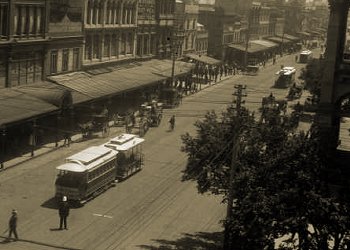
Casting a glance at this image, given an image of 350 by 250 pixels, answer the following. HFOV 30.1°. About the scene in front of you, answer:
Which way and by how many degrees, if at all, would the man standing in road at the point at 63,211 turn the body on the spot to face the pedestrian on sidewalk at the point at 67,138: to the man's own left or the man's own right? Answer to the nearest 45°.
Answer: approximately 180°

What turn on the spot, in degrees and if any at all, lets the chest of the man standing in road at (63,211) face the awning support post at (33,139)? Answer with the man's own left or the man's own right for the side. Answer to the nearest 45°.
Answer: approximately 180°

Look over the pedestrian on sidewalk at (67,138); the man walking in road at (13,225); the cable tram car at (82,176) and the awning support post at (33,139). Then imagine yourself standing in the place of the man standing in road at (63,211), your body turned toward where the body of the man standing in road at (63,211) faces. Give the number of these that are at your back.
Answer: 3

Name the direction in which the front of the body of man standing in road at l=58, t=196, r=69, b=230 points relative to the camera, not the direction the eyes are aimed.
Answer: toward the camera

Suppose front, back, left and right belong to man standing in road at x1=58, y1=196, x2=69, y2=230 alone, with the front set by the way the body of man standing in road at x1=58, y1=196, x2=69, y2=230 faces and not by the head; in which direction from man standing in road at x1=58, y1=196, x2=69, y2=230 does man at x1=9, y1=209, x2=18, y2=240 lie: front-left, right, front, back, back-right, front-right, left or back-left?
front-right

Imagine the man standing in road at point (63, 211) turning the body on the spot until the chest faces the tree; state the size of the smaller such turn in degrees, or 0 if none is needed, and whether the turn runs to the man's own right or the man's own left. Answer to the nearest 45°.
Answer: approximately 45° to the man's own left

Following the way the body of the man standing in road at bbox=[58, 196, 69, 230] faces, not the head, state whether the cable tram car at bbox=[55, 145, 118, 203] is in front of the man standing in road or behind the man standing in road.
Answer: behind

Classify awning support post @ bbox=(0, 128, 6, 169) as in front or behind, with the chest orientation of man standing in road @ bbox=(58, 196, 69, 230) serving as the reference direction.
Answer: behind

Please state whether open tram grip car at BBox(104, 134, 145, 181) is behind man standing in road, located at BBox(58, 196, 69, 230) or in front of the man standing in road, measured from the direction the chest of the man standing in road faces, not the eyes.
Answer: behind

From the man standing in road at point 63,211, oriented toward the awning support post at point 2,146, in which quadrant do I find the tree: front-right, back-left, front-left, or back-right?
back-right

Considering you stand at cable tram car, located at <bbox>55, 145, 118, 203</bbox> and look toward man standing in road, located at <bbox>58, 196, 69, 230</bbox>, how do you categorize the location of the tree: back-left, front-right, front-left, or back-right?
front-left

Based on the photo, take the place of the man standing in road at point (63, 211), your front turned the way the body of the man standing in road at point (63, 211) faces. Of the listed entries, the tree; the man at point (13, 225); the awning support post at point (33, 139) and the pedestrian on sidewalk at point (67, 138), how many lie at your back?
2
